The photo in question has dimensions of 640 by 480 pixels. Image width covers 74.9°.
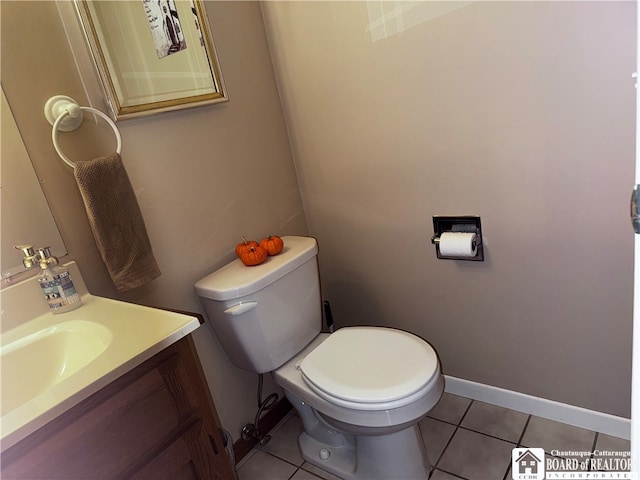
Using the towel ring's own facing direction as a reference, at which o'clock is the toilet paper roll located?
The toilet paper roll is roughly at 11 o'clock from the towel ring.

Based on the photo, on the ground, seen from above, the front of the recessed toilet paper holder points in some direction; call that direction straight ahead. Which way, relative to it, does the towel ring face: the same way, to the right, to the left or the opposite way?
to the left

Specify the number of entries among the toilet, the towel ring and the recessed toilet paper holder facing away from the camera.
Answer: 0

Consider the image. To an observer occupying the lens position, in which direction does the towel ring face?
facing the viewer and to the right of the viewer

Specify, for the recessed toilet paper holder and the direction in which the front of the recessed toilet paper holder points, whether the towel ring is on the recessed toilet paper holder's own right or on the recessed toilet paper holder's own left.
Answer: on the recessed toilet paper holder's own right

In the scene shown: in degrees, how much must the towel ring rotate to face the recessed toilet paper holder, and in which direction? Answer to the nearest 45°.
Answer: approximately 45° to its left

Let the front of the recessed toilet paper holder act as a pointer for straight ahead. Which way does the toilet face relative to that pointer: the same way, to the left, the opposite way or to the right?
to the left
